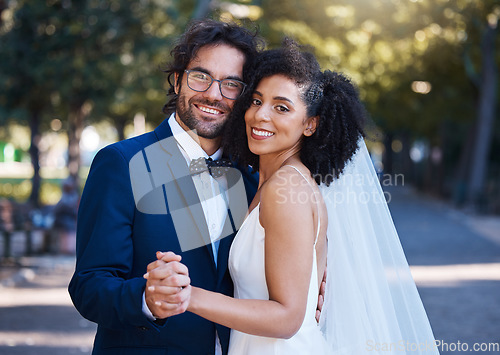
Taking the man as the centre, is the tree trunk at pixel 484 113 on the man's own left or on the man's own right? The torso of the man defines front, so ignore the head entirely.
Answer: on the man's own left

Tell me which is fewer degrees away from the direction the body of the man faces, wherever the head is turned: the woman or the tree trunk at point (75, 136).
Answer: the woman

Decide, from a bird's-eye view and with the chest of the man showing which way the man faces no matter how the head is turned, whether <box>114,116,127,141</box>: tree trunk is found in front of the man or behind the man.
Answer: behind

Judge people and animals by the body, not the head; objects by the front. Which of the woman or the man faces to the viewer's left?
the woman

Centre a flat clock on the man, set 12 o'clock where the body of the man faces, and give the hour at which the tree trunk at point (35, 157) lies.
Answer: The tree trunk is roughly at 7 o'clock from the man.

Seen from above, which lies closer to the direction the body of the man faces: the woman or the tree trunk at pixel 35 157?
the woman

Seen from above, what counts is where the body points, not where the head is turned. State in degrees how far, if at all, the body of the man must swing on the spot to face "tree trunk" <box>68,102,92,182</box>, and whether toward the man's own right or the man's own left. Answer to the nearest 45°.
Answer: approximately 135° to the man's own left

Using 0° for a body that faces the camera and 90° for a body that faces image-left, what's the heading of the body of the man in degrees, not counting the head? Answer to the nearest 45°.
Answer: approximately 315°

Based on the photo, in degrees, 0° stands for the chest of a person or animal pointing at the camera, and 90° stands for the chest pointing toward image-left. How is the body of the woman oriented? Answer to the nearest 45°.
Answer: approximately 90°

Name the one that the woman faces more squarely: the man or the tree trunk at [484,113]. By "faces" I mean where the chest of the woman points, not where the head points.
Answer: the man

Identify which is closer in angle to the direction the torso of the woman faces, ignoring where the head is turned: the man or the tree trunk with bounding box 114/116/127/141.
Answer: the man
